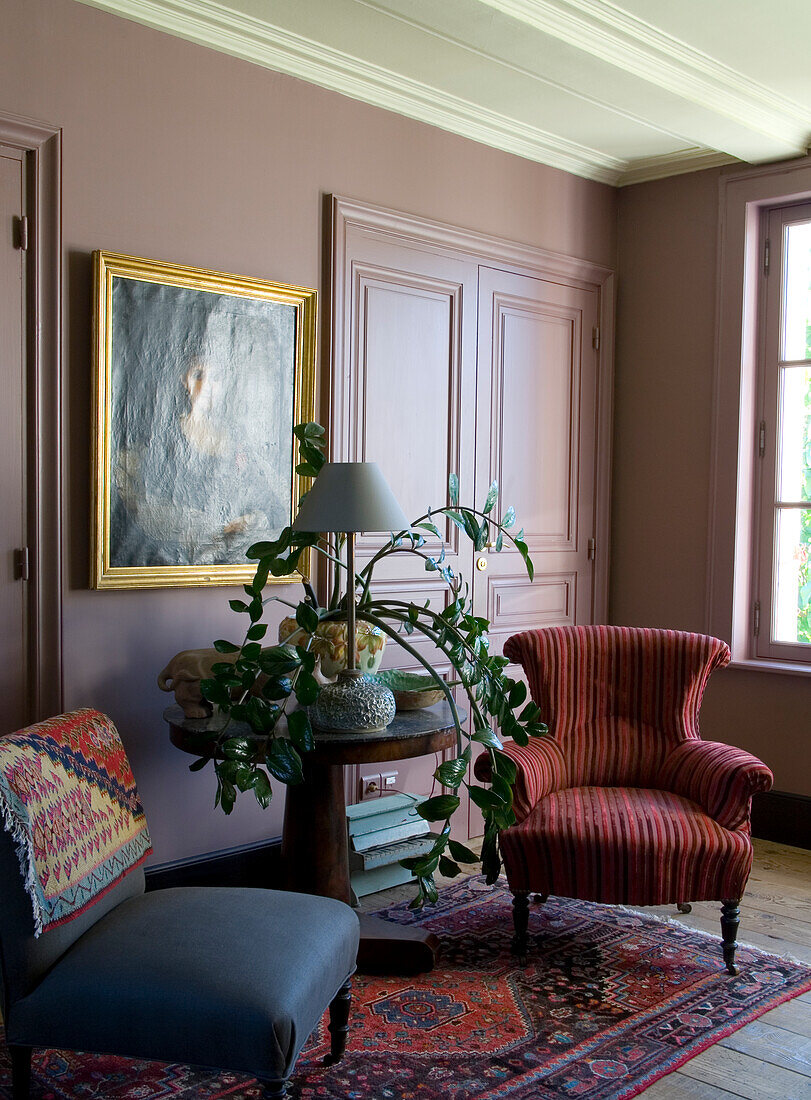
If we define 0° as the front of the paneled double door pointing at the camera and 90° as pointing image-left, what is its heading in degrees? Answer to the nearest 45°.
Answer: approximately 315°

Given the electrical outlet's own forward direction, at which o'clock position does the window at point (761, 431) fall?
The window is roughly at 10 o'clock from the electrical outlet.

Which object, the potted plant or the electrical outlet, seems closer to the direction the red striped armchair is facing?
the potted plant

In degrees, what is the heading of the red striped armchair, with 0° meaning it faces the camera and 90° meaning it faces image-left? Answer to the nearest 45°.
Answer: approximately 0°

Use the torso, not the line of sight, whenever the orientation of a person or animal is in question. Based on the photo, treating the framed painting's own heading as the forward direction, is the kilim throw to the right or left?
on its right
